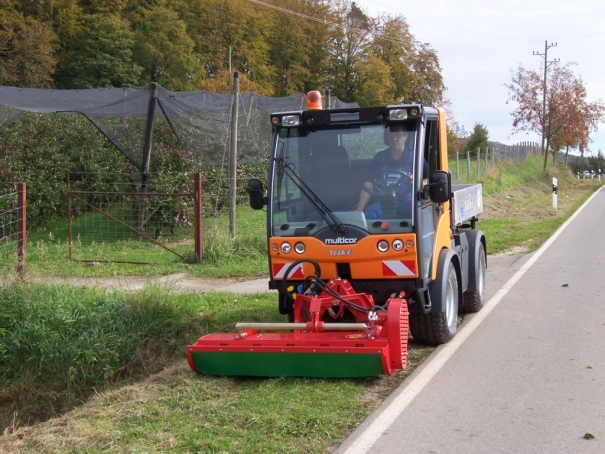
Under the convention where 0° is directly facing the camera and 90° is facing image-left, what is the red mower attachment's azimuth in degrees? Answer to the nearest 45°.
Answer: approximately 0°

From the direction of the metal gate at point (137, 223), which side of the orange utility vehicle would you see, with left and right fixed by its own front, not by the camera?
right

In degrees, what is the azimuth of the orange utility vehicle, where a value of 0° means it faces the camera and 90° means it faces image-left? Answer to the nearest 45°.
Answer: approximately 45°

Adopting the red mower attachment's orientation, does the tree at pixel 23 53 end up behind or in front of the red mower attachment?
behind

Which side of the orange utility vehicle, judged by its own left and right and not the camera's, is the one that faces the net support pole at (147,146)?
right

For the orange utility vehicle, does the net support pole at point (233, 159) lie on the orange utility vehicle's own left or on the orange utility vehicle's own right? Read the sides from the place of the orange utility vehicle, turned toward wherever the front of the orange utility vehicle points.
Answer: on the orange utility vehicle's own right

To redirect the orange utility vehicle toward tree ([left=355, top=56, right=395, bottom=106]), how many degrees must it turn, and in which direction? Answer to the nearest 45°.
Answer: approximately 135° to its right
